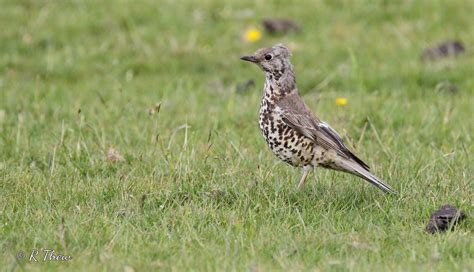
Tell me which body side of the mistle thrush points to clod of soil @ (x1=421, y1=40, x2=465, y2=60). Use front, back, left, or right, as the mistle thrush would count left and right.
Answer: right

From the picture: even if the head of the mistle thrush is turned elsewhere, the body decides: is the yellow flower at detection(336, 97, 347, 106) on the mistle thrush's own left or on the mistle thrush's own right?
on the mistle thrush's own right

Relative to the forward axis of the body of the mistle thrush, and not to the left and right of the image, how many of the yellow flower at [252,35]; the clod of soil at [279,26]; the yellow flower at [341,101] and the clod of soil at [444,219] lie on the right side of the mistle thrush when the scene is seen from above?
3

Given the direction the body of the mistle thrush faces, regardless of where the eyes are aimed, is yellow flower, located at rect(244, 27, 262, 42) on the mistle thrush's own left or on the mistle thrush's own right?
on the mistle thrush's own right

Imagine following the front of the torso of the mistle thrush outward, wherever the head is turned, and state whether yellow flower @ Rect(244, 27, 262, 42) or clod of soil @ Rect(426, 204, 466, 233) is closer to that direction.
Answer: the yellow flower

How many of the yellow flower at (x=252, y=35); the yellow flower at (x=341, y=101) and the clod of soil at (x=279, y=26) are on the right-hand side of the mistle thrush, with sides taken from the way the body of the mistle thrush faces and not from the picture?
3

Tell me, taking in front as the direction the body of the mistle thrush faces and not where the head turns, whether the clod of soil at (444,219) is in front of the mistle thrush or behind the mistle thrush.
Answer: behind

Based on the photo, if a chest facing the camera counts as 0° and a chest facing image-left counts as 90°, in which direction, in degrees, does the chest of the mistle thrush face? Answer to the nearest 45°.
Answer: approximately 90°

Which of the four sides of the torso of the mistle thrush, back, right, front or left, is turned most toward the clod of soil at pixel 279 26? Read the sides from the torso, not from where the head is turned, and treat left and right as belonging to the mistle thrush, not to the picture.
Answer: right
